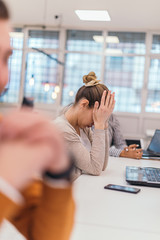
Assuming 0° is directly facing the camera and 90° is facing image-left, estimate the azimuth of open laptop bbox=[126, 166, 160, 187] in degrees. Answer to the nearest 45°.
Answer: approximately 90°

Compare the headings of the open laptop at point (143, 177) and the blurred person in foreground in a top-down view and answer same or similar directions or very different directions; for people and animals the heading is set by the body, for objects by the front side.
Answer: very different directions
